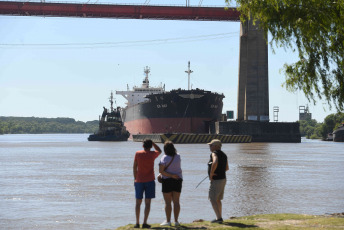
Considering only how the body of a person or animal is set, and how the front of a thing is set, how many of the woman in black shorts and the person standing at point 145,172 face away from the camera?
2

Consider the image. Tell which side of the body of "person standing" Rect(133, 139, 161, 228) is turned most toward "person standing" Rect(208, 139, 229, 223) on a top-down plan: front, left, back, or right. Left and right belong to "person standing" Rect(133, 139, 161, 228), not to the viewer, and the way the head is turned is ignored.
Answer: right

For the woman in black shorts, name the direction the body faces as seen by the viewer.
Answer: away from the camera

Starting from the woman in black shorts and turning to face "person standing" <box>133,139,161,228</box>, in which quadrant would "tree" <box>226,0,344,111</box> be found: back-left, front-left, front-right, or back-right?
back-right

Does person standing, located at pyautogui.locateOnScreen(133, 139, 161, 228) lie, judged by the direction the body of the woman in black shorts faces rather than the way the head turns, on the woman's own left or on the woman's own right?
on the woman's own left

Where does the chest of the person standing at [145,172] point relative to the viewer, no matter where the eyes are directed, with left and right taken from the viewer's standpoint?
facing away from the viewer

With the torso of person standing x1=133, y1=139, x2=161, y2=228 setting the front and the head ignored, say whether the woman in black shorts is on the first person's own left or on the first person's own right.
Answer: on the first person's own right

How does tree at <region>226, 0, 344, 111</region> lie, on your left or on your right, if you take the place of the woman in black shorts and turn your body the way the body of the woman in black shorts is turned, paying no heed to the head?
on your right

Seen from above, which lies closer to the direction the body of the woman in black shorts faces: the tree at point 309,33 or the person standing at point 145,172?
the tree

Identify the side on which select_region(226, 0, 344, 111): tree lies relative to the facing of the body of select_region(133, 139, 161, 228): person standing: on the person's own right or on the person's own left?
on the person's own right
